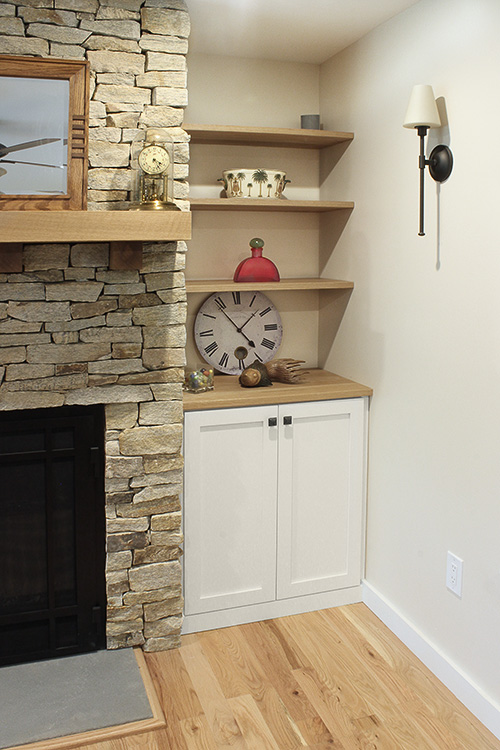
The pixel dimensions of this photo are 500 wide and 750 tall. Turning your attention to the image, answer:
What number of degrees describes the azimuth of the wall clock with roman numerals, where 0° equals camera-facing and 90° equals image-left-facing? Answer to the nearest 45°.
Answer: approximately 0°

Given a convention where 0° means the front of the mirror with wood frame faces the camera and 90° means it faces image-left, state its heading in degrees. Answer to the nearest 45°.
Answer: approximately 0°

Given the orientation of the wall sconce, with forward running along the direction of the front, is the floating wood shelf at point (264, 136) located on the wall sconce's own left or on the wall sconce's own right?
on the wall sconce's own right

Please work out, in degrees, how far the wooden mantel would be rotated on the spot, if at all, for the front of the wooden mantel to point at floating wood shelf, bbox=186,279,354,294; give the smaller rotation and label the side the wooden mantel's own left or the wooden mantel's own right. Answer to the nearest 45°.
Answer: approximately 135° to the wooden mantel's own left

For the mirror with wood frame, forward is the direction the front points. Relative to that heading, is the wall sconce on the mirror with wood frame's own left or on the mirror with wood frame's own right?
on the mirror with wood frame's own left
